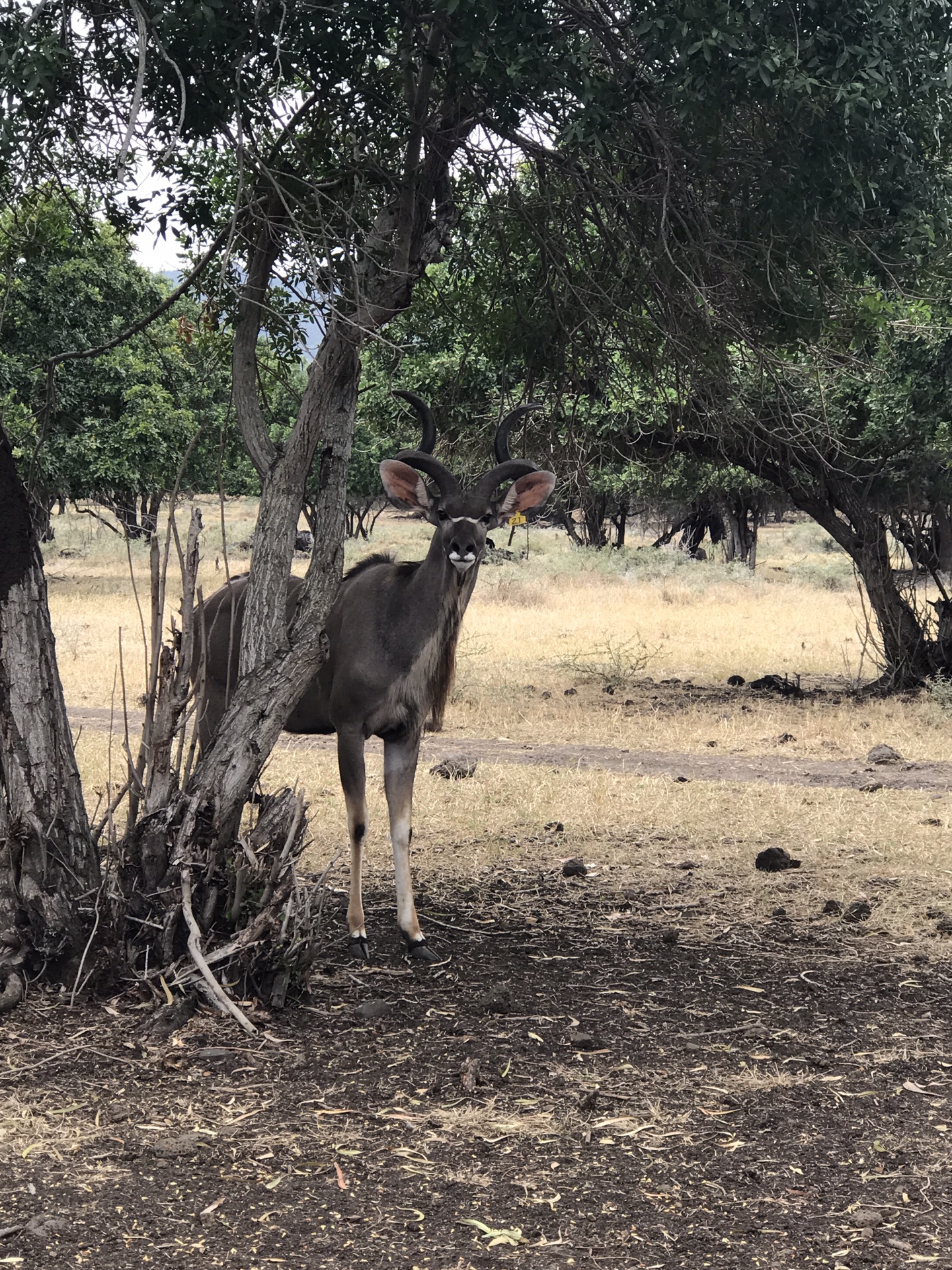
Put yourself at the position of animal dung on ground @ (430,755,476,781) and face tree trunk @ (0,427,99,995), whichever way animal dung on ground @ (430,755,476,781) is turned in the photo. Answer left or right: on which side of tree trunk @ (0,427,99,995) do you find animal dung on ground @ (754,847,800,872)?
left

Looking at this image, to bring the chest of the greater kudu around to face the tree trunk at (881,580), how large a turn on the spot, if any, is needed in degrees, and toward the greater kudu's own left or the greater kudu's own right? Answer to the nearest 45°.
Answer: approximately 90° to the greater kudu's own left

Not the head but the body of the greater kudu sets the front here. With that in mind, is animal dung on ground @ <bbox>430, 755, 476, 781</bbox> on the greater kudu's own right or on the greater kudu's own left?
on the greater kudu's own left

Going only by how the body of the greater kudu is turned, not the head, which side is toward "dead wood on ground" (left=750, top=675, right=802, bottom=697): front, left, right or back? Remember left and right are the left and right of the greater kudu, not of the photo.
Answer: left

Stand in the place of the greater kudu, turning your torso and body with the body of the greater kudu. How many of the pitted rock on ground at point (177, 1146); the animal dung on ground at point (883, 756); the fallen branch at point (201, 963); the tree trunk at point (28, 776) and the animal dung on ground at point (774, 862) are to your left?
2

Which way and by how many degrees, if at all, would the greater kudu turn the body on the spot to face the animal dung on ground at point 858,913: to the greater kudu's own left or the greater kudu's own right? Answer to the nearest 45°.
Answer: approximately 45° to the greater kudu's own left

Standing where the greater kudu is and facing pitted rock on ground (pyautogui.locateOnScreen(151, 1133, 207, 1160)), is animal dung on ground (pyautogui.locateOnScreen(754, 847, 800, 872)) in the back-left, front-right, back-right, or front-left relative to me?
back-left

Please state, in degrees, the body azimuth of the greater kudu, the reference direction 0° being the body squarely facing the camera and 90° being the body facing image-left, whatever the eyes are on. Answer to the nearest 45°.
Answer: approximately 315°

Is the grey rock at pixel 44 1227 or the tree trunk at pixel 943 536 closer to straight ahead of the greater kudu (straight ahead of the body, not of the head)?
the grey rock

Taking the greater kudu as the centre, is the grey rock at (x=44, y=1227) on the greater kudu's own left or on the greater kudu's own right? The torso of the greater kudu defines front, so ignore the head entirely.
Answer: on the greater kudu's own right

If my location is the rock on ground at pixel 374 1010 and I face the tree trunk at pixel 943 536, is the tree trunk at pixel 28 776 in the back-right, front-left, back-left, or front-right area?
back-left
